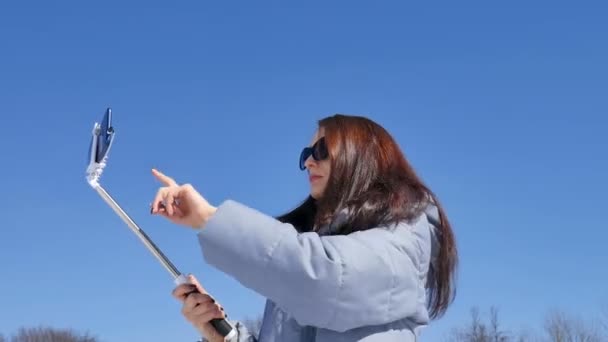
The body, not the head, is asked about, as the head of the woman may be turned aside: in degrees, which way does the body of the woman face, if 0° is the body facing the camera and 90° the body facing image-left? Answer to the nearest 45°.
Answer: approximately 90°
